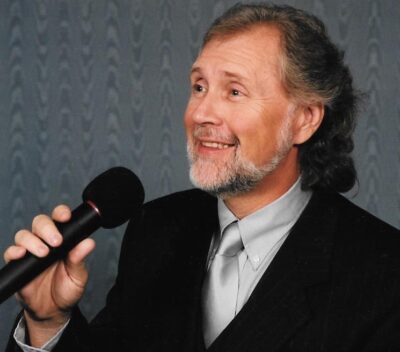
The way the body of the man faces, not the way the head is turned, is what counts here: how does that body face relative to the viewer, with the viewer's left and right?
facing the viewer and to the left of the viewer

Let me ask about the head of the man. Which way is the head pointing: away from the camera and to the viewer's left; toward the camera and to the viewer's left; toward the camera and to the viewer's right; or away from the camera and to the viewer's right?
toward the camera and to the viewer's left
